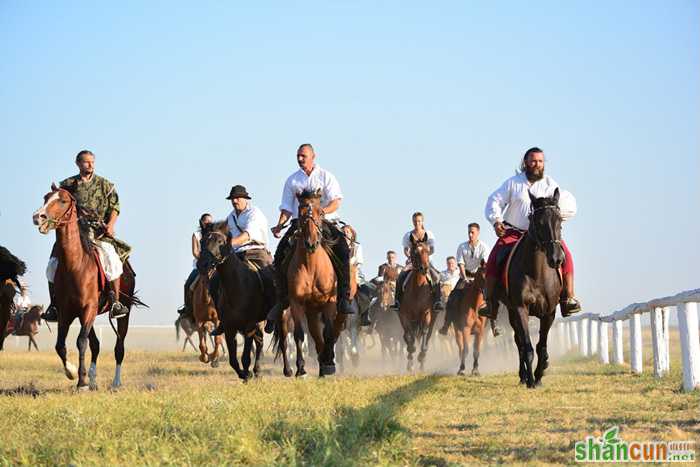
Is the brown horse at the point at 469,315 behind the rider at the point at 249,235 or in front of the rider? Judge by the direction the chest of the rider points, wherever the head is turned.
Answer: behind

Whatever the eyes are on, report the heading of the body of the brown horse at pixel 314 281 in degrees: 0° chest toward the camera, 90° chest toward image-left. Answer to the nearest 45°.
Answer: approximately 0°

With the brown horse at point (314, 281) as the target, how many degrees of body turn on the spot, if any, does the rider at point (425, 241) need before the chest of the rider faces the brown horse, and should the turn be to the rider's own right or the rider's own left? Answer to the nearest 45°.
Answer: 0° — they already face it

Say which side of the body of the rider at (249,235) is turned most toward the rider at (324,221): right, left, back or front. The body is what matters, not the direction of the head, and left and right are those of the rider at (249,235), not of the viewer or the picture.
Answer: left

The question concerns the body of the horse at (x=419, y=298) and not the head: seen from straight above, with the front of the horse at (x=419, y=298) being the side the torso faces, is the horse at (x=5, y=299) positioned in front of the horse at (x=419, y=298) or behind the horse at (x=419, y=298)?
in front

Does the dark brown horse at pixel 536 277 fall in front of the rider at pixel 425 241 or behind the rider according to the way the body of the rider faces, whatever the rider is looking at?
in front

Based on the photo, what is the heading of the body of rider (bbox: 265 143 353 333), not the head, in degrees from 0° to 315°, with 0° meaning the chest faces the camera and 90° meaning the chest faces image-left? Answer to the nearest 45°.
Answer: approximately 0°

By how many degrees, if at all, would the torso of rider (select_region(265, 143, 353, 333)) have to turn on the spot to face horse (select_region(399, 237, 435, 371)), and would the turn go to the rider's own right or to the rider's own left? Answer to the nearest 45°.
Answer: approximately 180°
